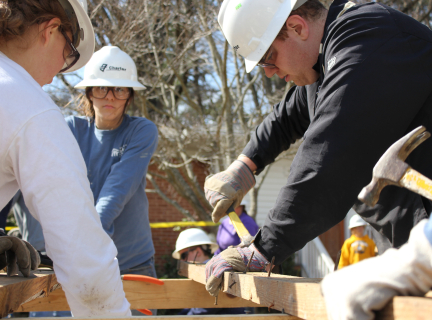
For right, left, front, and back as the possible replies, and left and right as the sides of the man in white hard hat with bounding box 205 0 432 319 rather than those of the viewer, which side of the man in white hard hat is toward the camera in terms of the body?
left

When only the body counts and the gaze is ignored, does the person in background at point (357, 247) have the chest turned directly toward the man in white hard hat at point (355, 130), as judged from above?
yes

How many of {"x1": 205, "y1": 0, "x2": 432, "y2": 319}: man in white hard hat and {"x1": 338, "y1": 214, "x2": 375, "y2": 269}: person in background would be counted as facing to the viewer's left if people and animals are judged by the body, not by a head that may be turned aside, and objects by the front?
1

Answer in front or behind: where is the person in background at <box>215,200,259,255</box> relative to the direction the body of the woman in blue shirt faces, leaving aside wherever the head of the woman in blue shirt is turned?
behind

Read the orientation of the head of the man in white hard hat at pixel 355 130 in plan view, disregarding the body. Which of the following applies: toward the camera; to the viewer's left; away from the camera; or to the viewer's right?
to the viewer's left

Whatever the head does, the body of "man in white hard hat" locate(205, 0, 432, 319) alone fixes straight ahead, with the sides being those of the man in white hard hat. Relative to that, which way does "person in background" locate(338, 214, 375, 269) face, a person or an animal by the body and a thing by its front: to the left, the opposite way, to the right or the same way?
to the left

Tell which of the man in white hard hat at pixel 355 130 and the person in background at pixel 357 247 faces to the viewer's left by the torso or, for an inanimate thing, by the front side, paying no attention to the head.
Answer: the man in white hard hat
